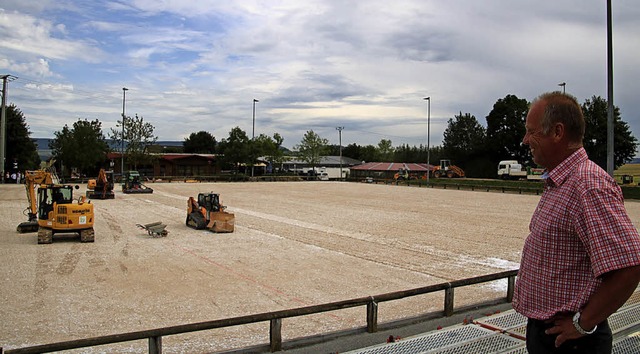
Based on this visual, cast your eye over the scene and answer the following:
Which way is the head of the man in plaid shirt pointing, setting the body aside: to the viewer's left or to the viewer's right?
to the viewer's left

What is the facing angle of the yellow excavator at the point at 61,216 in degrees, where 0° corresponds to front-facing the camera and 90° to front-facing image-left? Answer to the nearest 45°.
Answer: approximately 135°

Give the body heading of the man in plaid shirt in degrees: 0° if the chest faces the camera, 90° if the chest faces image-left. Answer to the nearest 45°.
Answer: approximately 90°

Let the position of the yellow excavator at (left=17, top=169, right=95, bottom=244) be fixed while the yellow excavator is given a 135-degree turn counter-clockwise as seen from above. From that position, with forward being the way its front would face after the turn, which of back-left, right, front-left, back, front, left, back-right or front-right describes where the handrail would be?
front

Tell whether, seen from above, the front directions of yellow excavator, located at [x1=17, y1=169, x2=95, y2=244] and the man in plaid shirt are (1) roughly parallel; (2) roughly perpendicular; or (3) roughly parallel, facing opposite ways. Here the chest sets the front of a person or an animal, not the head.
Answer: roughly parallel

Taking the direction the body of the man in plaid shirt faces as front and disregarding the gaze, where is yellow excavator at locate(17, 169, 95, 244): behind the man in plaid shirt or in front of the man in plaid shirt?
in front

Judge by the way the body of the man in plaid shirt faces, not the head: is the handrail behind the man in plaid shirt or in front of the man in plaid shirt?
in front
